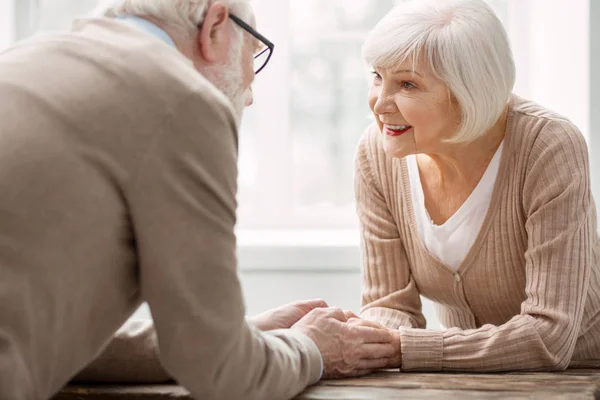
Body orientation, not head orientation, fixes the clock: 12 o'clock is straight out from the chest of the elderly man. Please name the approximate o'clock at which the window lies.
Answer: The window is roughly at 11 o'clock from the elderly man.

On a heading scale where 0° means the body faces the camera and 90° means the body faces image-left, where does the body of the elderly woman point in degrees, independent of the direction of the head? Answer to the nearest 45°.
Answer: approximately 45°

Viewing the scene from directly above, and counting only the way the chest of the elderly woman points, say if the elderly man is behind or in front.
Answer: in front

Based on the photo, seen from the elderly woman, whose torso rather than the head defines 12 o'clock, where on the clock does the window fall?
The window is roughly at 4 o'clock from the elderly woman.

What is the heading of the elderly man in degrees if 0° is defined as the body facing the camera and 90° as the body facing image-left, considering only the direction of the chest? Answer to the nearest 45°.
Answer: approximately 225°

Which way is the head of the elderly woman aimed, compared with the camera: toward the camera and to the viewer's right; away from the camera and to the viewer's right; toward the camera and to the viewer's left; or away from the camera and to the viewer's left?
toward the camera and to the viewer's left

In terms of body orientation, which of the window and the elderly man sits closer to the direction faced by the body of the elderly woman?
the elderly man

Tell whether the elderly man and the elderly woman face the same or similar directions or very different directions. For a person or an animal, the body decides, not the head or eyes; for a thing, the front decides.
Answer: very different directions

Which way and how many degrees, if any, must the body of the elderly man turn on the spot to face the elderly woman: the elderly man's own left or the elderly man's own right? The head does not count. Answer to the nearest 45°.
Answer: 0° — they already face them
